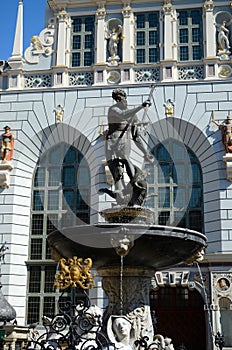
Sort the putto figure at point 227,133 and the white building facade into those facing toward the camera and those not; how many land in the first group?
2

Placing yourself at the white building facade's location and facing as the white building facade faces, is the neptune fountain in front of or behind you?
in front

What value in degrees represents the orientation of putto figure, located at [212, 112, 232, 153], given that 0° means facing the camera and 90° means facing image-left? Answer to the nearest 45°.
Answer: approximately 0°

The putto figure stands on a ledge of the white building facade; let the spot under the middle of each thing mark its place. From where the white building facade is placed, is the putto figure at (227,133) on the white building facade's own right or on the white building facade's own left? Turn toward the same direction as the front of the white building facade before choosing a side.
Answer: on the white building facade's own left
